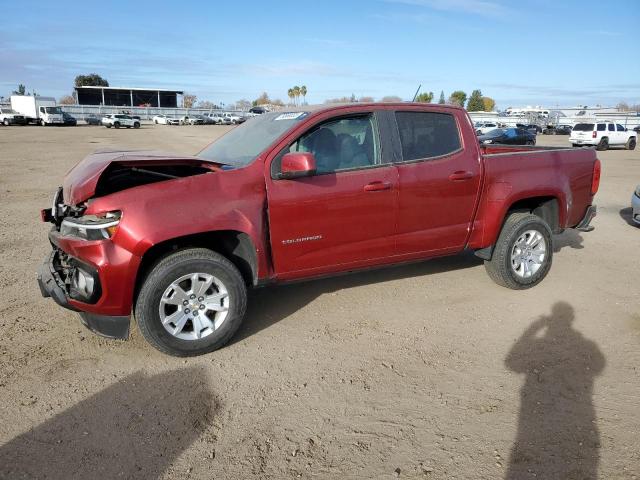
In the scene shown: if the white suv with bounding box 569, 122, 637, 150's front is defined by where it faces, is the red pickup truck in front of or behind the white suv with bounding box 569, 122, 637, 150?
behind

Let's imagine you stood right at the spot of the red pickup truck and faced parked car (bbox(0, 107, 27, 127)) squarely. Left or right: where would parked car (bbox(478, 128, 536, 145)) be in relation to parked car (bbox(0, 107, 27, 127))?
right

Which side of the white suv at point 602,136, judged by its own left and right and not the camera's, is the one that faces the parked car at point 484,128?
left

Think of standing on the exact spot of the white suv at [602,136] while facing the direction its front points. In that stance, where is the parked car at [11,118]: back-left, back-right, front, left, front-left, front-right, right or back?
back-left

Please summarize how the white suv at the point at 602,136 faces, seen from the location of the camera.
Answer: facing away from the viewer and to the right of the viewer

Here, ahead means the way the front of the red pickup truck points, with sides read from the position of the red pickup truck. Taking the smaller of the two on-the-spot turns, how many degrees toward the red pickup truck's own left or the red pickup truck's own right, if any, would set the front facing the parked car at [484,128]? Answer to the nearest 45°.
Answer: approximately 135° to the red pickup truck's own right

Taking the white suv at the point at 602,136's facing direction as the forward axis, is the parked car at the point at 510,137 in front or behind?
behind
